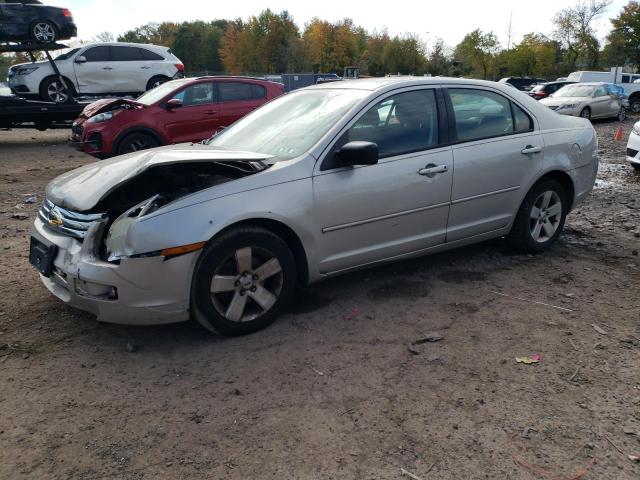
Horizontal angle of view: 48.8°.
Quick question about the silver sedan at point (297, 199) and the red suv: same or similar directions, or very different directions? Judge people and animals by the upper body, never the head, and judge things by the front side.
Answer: same or similar directions

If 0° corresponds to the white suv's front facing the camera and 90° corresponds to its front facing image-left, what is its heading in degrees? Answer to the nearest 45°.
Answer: approximately 90°

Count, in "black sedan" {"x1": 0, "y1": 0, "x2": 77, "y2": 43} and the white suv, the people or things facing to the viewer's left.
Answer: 2

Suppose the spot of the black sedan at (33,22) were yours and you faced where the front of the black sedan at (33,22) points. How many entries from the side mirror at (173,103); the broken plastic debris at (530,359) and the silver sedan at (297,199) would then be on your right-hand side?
0

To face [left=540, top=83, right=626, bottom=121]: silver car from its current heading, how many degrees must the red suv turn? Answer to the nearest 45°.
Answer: approximately 180°

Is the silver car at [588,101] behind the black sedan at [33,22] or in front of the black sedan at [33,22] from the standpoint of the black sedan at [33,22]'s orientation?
behind

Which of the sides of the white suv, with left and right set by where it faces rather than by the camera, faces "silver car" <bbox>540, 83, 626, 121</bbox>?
back

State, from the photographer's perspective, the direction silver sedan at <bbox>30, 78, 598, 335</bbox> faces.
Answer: facing the viewer and to the left of the viewer

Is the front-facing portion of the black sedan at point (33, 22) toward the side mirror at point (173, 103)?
no

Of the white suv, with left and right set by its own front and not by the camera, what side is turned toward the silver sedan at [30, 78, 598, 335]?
left

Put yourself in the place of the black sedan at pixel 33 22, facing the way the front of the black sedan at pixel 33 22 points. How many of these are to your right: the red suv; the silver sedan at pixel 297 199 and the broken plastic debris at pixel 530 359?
0

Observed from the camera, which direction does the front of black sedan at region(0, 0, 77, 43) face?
facing to the left of the viewer

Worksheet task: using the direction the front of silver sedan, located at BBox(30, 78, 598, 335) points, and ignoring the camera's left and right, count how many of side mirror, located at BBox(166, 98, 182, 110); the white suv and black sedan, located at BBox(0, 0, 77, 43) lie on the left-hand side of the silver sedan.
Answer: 0

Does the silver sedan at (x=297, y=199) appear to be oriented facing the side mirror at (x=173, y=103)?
no

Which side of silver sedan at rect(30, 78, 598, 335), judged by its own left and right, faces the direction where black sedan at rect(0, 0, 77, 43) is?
right
